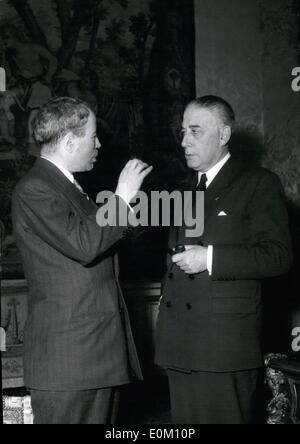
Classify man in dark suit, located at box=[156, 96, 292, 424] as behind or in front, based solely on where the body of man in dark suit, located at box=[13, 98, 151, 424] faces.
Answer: in front

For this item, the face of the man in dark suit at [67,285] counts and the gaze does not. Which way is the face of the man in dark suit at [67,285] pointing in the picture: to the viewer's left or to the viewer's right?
to the viewer's right

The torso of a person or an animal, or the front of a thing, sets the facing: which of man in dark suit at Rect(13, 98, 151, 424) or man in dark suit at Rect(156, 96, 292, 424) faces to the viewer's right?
man in dark suit at Rect(13, 98, 151, 424)

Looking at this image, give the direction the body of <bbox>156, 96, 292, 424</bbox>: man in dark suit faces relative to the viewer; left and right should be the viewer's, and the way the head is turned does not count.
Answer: facing the viewer and to the left of the viewer

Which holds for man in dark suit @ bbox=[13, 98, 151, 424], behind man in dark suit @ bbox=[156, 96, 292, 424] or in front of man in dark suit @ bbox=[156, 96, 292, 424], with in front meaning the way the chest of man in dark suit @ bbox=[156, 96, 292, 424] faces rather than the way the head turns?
in front

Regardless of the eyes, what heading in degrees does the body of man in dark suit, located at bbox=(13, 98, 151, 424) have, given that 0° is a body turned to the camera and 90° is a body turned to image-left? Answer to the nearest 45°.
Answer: approximately 270°

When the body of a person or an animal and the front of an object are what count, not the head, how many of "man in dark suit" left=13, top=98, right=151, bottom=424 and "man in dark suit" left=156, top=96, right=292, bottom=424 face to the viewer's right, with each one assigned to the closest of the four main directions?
1

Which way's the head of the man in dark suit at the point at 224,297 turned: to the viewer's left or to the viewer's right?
to the viewer's left
